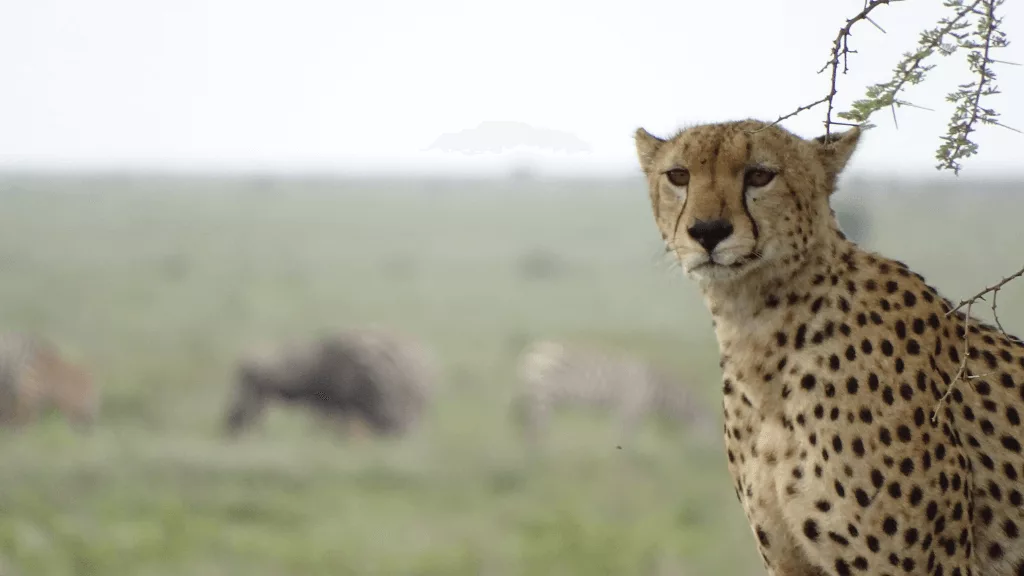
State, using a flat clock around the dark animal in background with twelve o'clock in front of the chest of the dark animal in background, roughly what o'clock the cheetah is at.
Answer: The cheetah is roughly at 9 o'clock from the dark animal in background.

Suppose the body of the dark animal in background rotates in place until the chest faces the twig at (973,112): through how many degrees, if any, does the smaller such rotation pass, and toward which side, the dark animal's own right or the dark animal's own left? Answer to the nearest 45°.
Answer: approximately 90° to the dark animal's own left

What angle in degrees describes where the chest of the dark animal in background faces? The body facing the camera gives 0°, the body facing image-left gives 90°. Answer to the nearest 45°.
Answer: approximately 90°

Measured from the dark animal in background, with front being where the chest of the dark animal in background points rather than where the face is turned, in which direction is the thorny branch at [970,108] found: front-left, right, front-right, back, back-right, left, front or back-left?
left

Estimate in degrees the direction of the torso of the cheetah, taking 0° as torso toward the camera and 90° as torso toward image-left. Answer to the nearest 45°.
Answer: approximately 45°

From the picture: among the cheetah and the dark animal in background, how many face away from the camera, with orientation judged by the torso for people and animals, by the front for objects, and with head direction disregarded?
0
